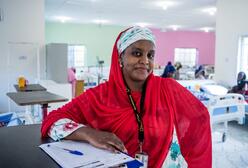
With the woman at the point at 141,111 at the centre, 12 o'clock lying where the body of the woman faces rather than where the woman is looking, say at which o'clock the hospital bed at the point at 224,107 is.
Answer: The hospital bed is roughly at 7 o'clock from the woman.

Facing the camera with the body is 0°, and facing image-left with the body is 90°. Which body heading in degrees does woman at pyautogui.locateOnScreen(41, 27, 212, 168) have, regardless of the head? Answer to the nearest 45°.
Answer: approximately 0°

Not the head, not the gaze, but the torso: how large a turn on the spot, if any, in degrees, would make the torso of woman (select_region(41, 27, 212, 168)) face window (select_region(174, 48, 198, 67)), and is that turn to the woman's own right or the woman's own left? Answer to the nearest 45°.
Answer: approximately 180°

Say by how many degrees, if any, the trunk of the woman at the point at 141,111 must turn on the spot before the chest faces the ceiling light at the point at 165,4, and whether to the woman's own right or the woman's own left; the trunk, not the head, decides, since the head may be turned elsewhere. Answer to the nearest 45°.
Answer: approximately 180°

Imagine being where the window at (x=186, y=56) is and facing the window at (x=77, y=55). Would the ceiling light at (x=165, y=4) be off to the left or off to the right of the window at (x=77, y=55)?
left

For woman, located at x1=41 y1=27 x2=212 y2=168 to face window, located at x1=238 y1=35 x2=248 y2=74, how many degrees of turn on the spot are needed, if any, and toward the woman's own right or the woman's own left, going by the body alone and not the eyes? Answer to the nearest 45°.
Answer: approximately 135° to the woman's own left

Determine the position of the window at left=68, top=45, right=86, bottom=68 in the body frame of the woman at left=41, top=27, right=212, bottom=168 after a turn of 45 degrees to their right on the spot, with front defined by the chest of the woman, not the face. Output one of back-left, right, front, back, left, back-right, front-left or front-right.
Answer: back-right
